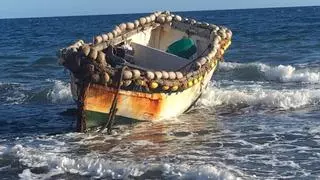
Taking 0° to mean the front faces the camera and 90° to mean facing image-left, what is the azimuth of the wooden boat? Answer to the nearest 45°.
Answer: approximately 45°
